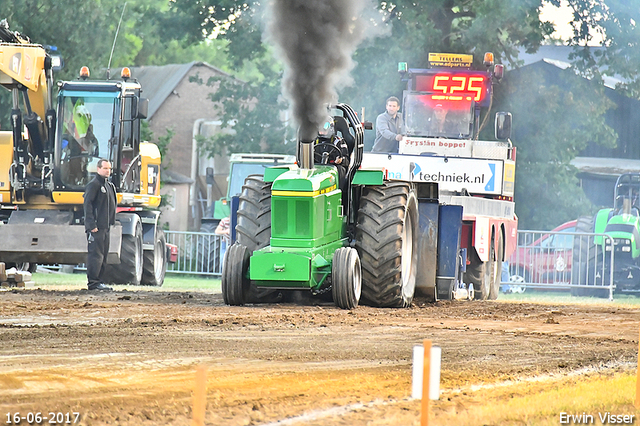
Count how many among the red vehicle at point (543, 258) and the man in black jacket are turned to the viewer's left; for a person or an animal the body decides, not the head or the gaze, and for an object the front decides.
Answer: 1

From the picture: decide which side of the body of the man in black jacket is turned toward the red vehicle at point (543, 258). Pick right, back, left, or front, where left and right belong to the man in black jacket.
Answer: left

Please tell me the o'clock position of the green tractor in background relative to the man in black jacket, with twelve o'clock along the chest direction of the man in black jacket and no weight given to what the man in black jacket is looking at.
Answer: The green tractor in background is roughly at 10 o'clock from the man in black jacket.

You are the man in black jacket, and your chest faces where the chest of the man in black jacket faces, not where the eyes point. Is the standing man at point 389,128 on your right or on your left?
on your left

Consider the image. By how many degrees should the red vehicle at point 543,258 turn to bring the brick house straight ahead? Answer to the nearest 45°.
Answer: approximately 45° to its right

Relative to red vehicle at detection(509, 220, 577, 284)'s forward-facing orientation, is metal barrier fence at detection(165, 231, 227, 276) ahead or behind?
ahead

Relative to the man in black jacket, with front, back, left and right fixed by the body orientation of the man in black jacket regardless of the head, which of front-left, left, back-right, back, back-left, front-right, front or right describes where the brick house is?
back-left

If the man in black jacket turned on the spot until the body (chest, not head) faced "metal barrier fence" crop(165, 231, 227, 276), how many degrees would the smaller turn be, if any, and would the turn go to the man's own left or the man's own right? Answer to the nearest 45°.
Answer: approximately 135° to the man's own left

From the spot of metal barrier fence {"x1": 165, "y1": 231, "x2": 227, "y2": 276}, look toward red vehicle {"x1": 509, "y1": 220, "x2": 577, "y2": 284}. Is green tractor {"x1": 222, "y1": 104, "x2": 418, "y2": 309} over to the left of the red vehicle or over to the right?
right

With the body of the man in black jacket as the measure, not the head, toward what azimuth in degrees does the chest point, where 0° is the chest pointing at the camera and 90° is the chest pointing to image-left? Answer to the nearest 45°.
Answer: approximately 315°

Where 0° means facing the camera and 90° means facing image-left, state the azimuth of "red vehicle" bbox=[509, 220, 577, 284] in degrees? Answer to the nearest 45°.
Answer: approximately 90°

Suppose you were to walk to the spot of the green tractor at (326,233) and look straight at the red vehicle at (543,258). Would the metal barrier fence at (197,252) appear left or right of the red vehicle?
left
